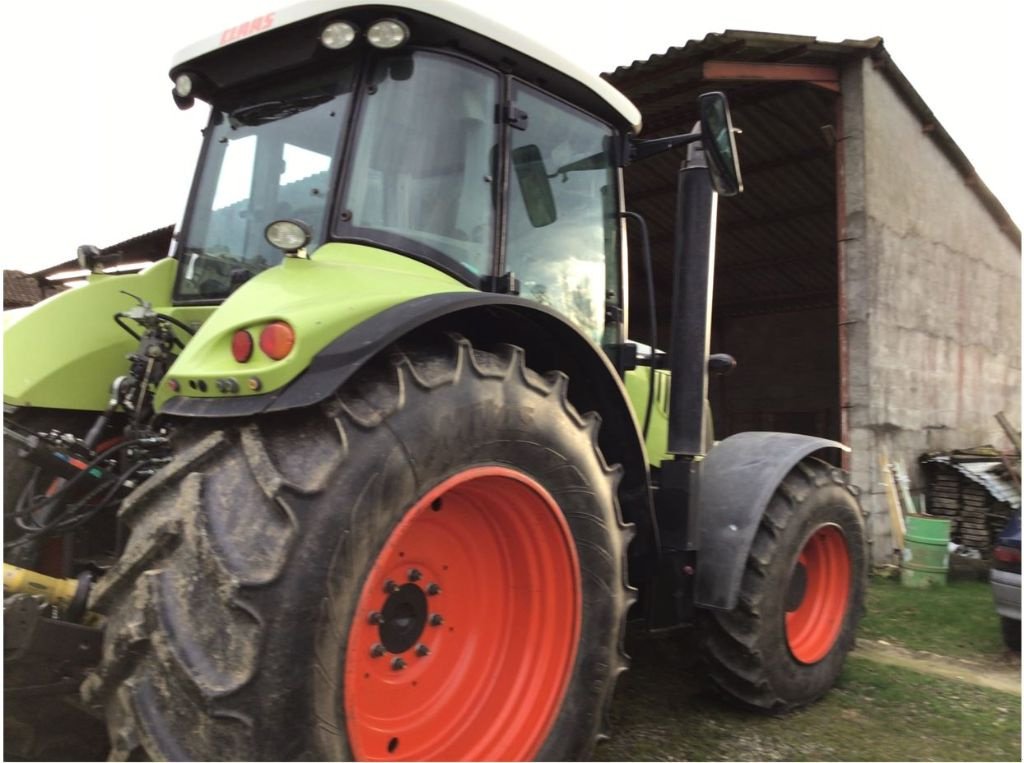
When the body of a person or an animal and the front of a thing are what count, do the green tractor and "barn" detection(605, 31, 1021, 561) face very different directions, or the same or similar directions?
very different directions

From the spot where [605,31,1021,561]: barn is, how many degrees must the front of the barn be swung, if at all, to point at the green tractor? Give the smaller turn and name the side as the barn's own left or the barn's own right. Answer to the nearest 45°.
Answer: approximately 45° to the barn's own left

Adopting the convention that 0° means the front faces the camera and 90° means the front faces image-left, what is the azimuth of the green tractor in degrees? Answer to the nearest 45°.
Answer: approximately 225°

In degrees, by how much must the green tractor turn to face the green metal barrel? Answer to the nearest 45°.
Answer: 0° — it already faces it

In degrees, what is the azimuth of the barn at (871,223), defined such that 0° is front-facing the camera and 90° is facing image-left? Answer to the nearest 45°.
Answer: approximately 45°

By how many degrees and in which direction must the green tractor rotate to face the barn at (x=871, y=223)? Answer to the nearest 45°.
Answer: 0° — it already faces it
